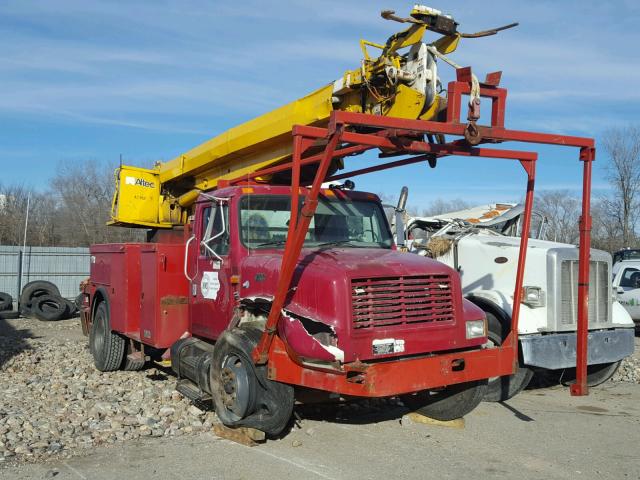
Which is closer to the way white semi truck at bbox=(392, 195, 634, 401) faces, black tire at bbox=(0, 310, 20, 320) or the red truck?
the red truck

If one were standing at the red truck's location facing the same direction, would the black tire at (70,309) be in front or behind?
behind

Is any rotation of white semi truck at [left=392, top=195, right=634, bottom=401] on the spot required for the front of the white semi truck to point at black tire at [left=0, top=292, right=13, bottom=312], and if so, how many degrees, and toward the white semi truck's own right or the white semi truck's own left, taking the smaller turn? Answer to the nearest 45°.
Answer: approximately 180°

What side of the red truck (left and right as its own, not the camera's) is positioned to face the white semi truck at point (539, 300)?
left

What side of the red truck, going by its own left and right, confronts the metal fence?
back

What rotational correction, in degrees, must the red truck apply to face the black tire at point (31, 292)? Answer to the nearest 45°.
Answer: approximately 180°

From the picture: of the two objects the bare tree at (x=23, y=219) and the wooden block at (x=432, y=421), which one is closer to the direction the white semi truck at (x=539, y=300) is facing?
the wooden block

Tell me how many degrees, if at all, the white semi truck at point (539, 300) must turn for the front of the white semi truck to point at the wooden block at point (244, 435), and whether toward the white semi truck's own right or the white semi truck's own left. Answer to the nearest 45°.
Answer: approximately 90° to the white semi truck's own right

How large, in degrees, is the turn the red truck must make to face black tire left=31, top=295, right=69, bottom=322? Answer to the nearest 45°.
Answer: approximately 180°

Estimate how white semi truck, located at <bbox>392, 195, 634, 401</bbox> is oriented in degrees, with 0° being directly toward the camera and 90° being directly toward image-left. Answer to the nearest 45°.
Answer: approximately 315°
